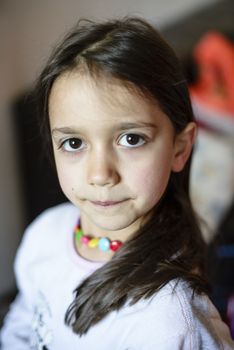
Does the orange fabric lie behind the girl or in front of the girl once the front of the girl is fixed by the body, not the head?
behind

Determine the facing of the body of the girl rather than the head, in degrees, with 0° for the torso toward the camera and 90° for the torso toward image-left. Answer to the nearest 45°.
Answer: approximately 45°
